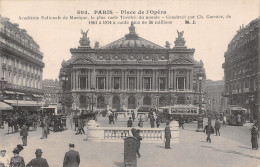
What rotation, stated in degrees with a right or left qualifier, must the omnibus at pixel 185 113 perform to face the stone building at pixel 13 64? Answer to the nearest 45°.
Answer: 0° — it already faces it

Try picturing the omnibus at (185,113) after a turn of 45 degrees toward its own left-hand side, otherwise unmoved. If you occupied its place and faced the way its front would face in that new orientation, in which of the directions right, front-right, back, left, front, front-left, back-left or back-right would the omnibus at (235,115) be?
left

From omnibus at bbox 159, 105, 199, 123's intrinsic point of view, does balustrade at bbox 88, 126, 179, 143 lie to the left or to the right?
on its left

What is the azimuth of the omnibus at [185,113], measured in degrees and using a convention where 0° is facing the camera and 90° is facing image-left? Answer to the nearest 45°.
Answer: approximately 90°

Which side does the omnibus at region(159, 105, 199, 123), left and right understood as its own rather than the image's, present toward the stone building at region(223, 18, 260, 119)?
back
